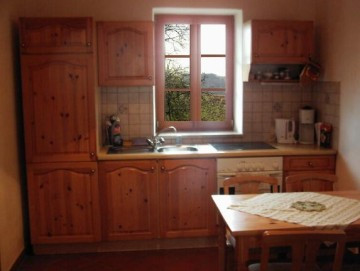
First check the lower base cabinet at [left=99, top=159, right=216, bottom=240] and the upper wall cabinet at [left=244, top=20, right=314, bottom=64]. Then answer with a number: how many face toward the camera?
2

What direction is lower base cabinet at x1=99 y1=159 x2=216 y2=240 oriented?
toward the camera

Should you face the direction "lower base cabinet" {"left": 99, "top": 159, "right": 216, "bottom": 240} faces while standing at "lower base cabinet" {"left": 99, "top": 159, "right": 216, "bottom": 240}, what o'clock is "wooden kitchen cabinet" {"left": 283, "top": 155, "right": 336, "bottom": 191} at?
The wooden kitchen cabinet is roughly at 9 o'clock from the lower base cabinet.

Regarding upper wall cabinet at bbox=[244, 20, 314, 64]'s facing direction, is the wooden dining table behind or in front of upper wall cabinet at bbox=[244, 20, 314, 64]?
in front

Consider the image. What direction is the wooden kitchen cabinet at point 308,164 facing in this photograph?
toward the camera

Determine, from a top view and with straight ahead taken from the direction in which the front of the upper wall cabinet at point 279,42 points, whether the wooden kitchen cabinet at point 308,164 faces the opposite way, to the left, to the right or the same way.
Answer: the same way

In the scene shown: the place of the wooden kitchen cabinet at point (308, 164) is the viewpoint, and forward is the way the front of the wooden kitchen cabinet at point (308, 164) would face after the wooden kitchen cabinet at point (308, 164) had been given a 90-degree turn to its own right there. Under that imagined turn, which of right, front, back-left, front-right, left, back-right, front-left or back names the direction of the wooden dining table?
left

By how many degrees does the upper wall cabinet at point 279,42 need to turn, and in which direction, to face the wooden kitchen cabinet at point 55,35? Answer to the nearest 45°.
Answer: approximately 45° to its right

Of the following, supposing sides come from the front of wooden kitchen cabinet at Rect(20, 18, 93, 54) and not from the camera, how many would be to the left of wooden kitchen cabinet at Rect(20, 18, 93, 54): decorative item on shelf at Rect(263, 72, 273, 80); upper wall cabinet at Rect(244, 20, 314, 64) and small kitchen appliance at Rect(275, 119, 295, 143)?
3

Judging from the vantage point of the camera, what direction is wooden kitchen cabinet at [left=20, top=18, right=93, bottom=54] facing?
facing the viewer

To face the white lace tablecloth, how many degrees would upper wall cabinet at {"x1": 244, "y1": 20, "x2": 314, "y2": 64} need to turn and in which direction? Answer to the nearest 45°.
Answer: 0° — it already faces it
